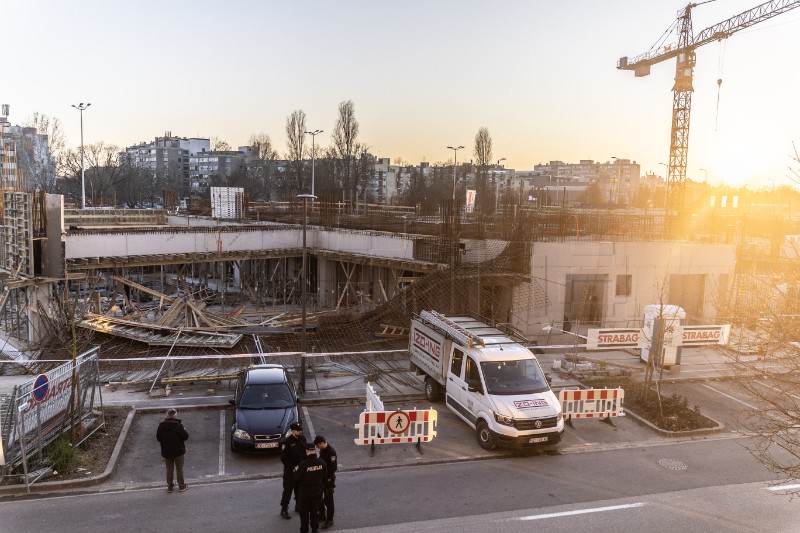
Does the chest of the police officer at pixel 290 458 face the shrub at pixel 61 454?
no

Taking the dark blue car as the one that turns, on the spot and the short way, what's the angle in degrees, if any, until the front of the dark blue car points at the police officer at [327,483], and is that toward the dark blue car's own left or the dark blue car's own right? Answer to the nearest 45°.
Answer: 0° — it already faces them

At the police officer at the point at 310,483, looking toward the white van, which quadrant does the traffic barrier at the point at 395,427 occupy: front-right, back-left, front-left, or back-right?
front-left

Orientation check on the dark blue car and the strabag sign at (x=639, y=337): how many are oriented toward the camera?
2

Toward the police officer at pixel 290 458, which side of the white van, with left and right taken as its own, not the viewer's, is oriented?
right

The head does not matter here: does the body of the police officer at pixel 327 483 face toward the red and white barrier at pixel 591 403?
no

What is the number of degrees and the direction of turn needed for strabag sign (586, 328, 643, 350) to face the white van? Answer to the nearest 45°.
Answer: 0° — it already faces it

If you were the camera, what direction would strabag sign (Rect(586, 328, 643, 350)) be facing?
facing the viewer

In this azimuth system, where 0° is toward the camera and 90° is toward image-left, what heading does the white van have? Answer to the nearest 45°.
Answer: approximately 315°

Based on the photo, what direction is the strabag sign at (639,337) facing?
toward the camera

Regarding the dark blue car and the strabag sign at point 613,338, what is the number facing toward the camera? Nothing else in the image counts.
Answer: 2

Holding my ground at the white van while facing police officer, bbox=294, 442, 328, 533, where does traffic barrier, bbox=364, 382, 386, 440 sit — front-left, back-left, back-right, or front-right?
front-right

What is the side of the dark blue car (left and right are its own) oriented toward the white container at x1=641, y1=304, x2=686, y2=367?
left

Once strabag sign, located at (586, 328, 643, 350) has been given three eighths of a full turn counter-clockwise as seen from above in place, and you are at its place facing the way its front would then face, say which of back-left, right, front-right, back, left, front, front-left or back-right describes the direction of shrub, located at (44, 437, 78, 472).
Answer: back

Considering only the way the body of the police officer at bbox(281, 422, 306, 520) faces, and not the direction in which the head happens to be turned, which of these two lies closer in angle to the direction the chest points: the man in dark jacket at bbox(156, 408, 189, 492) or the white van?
the white van

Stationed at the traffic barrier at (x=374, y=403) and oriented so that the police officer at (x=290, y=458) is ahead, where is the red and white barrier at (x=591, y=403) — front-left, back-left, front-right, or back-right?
back-left
